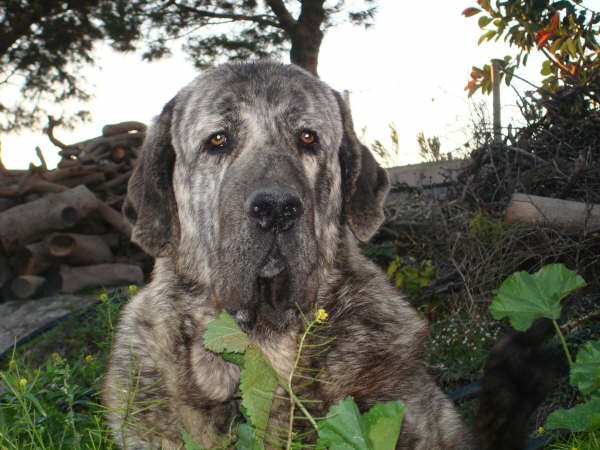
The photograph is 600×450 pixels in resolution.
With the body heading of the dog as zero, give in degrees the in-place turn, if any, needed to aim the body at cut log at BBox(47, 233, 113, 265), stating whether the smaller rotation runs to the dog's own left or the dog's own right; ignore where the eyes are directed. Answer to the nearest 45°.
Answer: approximately 135° to the dog's own right

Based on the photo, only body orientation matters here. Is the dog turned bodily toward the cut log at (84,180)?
no

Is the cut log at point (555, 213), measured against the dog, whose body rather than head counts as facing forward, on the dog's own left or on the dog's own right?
on the dog's own left

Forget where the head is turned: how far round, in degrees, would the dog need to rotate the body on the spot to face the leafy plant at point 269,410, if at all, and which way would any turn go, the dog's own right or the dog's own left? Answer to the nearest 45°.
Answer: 0° — it already faces it

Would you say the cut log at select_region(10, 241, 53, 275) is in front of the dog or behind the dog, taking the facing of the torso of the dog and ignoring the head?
behind

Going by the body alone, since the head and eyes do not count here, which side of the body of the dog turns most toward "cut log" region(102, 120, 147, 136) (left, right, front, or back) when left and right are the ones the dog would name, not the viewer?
back

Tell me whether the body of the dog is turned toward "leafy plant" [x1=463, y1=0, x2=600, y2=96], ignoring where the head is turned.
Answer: no

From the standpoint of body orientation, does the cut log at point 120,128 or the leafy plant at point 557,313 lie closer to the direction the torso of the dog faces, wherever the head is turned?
the leafy plant

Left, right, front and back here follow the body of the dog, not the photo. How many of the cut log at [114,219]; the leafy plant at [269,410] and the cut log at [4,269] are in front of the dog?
1

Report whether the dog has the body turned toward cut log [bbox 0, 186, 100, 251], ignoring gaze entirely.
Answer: no

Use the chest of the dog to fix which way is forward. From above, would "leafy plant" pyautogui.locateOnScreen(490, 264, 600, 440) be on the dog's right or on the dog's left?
on the dog's left

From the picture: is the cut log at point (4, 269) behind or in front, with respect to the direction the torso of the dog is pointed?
behind

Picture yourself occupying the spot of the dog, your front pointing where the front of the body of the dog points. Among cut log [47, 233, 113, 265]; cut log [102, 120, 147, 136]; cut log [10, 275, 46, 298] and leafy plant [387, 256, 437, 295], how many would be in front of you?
0

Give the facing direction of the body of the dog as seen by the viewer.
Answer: toward the camera

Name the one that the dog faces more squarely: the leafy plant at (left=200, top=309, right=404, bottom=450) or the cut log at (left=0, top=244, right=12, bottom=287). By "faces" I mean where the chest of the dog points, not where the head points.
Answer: the leafy plant

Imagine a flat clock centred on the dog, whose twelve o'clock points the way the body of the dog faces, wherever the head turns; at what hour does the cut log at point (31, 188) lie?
The cut log is roughly at 5 o'clock from the dog.
